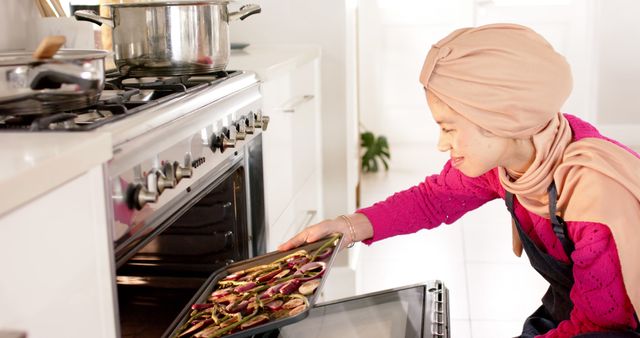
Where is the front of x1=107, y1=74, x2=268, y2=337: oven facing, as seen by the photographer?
facing the viewer and to the right of the viewer

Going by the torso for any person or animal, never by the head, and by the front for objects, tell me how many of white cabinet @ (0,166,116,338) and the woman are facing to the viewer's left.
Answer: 1

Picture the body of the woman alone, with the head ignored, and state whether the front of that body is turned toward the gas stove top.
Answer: yes

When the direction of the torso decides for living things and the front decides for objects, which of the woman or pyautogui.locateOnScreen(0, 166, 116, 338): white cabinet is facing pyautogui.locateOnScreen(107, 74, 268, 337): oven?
the woman

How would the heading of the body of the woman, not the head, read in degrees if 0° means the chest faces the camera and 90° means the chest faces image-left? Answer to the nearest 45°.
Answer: approximately 90°

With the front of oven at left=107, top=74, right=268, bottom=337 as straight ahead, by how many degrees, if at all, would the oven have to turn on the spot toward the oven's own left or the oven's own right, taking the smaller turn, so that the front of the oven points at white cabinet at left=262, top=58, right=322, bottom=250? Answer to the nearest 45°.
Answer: approximately 135° to the oven's own left

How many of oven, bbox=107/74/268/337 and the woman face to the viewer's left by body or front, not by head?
1

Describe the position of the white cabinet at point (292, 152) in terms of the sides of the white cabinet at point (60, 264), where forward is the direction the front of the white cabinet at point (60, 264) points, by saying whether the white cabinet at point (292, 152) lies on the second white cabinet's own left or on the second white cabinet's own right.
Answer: on the second white cabinet's own left

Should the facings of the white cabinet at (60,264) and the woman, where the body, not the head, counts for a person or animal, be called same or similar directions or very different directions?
very different directions

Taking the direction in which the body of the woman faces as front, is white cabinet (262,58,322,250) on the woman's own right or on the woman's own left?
on the woman's own right

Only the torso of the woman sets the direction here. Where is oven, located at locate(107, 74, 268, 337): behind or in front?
in front

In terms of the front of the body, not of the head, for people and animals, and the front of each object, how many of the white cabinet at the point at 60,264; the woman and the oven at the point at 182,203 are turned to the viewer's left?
1

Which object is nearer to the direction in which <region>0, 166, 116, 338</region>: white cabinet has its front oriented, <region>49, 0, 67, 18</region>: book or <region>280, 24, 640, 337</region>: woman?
the woman

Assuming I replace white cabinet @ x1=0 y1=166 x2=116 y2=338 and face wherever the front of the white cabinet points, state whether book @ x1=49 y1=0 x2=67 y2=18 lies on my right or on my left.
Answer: on my left

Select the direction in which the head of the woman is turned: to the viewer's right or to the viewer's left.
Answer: to the viewer's left
